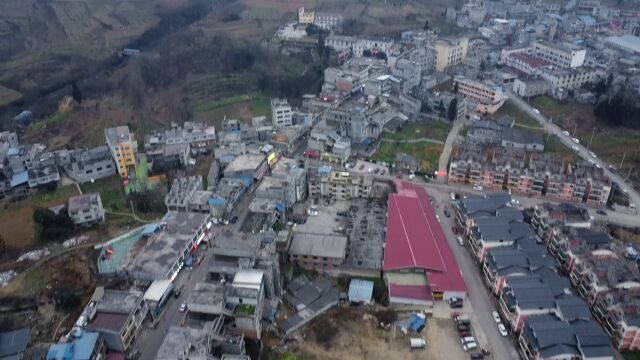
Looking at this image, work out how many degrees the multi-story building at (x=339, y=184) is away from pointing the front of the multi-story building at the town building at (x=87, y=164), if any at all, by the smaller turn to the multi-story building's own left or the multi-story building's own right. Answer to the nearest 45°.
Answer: approximately 90° to the multi-story building's own right

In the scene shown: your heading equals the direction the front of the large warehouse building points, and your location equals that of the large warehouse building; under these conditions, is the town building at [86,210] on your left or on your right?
on your right

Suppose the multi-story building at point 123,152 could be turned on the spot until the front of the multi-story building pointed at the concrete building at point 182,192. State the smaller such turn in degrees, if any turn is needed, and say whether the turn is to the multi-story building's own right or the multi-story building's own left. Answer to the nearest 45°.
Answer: approximately 45° to the multi-story building's own left

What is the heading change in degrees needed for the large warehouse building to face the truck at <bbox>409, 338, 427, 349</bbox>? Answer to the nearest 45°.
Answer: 0° — it already faces it

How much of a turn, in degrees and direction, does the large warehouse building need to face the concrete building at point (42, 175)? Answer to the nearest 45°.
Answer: approximately 90° to its right

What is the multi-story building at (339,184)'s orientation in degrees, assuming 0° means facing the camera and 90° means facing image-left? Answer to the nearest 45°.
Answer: approximately 0°

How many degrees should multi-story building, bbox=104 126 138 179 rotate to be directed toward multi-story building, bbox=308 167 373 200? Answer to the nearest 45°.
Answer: approximately 45° to its left

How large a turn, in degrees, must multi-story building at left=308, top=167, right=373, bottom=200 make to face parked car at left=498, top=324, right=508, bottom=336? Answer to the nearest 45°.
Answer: approximately 45° to its left

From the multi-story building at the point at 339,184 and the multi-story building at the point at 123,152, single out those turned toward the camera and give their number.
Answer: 2

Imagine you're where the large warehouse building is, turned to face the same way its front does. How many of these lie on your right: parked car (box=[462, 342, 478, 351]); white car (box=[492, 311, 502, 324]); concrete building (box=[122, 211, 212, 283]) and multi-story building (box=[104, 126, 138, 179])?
2
